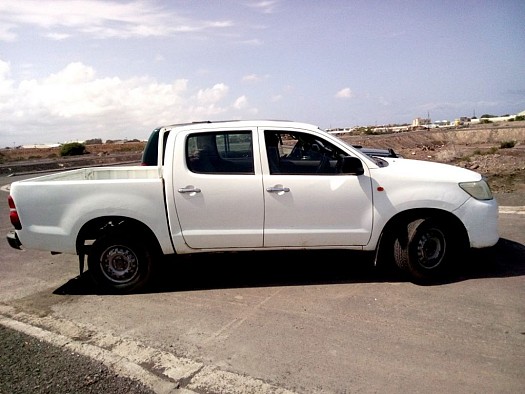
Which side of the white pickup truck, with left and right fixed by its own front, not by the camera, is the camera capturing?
right
